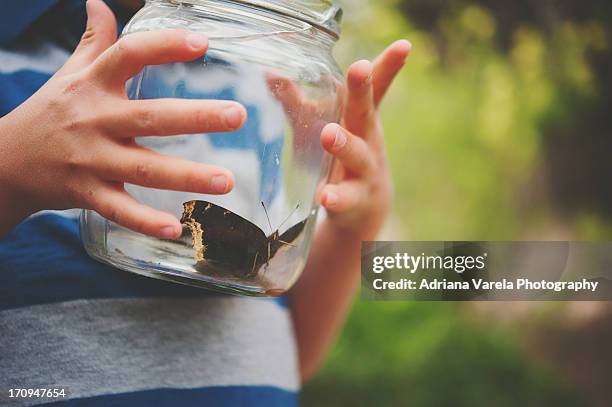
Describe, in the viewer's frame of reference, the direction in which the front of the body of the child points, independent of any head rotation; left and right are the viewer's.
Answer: facing the viewer and to the right of the viewer
